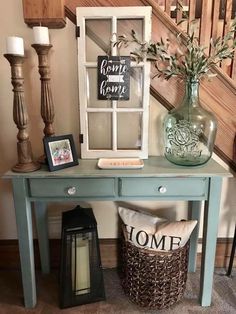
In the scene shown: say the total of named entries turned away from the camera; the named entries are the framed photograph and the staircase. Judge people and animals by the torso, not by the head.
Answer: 0

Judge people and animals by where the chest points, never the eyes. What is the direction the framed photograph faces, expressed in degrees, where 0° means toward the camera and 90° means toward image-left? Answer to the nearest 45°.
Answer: approximately 315°

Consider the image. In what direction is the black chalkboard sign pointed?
toward the camera

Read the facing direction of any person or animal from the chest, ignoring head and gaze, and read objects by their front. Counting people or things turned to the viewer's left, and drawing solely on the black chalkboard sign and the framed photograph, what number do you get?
0

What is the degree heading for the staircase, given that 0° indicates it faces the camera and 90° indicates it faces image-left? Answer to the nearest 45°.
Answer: approximately 270°
